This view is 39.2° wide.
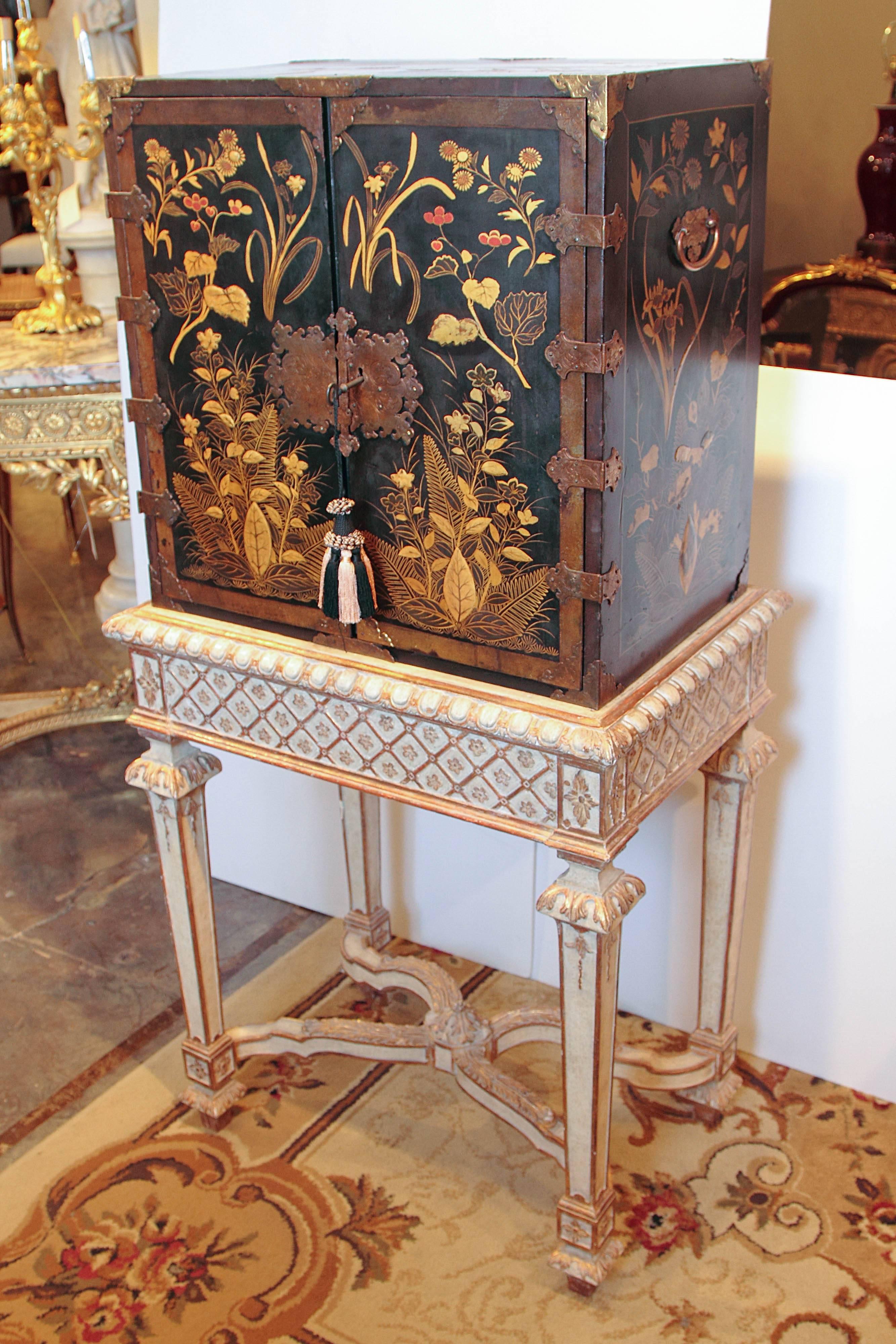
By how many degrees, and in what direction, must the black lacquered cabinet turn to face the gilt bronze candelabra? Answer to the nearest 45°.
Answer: approximately 90° to its right

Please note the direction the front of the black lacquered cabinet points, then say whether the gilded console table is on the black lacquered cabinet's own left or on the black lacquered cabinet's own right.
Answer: on the black lacquered cabinet's own right

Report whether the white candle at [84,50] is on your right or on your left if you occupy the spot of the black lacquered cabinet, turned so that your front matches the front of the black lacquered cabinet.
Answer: on your right

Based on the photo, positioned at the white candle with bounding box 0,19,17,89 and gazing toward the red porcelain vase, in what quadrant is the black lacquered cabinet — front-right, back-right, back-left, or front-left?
front-right

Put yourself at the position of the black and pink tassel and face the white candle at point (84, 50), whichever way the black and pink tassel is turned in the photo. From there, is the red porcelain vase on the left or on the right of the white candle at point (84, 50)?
right

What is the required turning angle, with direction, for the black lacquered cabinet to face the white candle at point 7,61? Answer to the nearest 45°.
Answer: approximately 90° to its right

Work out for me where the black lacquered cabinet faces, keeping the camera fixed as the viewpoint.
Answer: facing the viewer and to the left of the viewer

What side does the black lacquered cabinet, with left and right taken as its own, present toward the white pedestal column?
right

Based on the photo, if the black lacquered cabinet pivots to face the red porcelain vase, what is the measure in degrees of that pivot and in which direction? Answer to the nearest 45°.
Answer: approximately 180°
